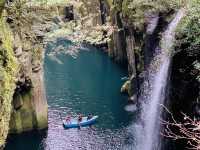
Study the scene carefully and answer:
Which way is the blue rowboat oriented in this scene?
to the viewer's right
